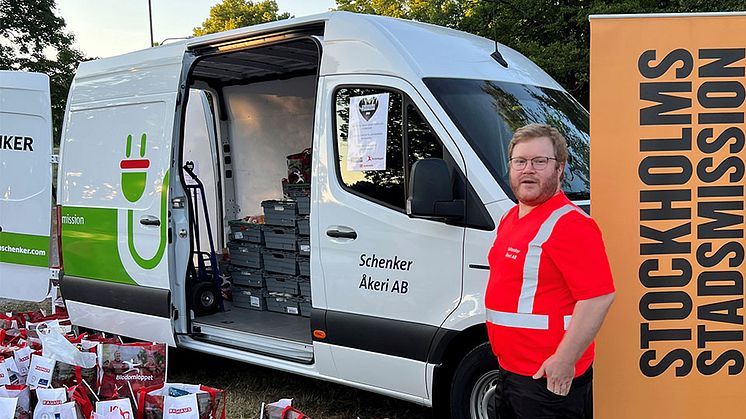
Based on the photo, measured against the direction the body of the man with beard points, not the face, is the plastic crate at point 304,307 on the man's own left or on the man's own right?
on the man's own right

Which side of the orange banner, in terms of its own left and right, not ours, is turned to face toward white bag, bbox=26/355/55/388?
right

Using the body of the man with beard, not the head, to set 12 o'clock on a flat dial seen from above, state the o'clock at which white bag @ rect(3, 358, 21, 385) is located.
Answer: The white bag is roughly at 2 o'clock from the man with beard.

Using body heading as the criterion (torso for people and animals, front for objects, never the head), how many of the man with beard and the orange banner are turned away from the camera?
0

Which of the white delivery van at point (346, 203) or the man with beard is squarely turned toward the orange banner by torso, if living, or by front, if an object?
the white delivery van

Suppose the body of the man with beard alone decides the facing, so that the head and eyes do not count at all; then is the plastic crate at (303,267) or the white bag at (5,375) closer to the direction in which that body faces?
the white bag

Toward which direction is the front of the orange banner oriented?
toward the camera

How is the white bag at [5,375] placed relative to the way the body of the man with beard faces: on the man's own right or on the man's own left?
on the man's own right

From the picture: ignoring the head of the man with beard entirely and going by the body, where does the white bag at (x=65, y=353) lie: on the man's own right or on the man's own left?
on the man's own right

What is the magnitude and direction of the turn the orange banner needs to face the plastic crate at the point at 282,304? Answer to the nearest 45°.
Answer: approximately 135° to its right

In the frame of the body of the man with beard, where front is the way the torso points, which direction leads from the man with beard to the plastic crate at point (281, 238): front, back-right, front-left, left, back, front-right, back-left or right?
right

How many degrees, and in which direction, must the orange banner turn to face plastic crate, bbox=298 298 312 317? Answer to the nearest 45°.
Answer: approximately 135° to its right

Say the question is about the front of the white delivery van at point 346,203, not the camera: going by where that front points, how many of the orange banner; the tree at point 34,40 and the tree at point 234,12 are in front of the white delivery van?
1

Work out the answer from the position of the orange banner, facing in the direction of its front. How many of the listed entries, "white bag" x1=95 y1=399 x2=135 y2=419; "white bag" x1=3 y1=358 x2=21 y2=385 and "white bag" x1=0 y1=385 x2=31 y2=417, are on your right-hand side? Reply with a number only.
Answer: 3

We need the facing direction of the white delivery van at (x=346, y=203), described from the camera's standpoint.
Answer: facing the viewer and to the right of the viewer

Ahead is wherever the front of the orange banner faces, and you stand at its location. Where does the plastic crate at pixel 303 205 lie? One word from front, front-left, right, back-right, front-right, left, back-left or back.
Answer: back-right

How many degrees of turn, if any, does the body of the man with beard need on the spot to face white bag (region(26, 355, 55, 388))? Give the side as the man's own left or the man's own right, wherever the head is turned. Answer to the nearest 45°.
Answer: approximately 45° to the man's own right

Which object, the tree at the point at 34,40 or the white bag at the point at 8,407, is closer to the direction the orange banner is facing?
the white bag

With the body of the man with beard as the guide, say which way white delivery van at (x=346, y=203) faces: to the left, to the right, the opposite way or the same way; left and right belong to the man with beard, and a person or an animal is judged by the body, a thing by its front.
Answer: to the left
